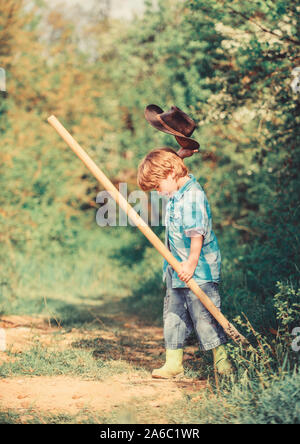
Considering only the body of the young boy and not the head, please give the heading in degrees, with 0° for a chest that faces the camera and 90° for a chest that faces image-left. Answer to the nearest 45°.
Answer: approximately 90°
